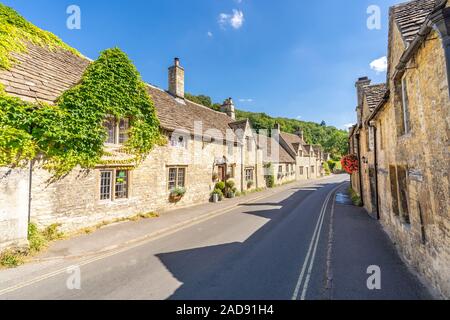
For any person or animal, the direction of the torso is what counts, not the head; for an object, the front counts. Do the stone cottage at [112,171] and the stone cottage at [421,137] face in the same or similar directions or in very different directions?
very different directions

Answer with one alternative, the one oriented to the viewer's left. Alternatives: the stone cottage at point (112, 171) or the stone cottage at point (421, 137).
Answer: the stone cottage at point (421, 137)

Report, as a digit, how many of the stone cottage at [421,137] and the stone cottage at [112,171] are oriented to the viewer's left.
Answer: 1

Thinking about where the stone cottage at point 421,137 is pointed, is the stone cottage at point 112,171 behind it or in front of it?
in front

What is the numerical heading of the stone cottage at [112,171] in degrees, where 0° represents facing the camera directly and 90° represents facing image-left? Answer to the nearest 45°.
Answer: approximately 315°

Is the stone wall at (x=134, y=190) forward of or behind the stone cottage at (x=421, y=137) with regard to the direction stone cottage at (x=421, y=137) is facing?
forward

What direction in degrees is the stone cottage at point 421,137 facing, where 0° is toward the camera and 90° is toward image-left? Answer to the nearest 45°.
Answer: approximately 90°

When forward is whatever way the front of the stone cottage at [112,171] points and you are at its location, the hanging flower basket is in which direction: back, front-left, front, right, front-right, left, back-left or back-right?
front-left

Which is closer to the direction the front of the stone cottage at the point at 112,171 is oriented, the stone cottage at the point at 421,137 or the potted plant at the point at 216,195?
the stone cottage
